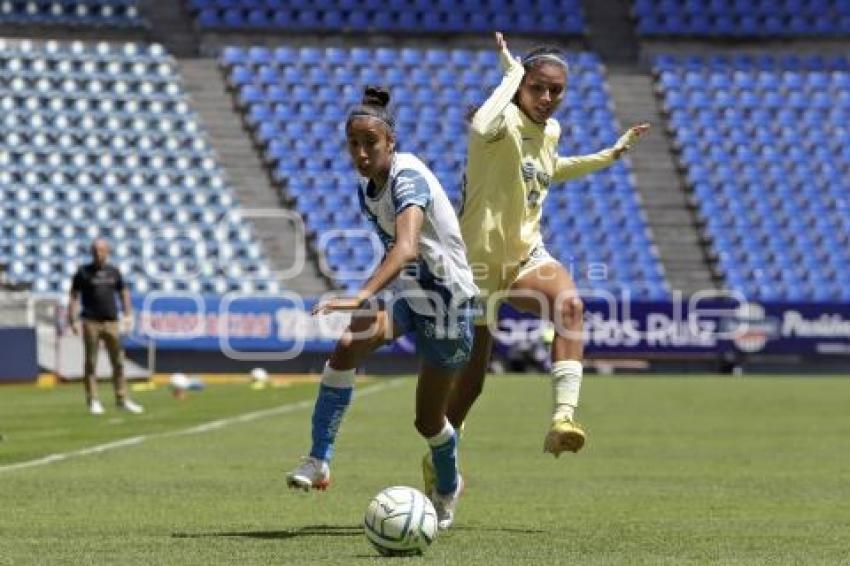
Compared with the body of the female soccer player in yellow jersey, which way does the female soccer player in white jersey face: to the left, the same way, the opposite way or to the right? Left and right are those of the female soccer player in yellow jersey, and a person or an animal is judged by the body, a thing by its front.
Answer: to the right

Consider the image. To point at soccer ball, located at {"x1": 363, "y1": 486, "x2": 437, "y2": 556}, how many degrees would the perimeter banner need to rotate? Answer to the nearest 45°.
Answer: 0° — it already faces it

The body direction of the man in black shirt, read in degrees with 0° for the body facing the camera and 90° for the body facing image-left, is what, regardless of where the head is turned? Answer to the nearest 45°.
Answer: approximately 0°

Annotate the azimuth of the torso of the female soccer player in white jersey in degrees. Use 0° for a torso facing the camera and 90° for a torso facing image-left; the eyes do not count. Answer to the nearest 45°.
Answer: approximately 45°

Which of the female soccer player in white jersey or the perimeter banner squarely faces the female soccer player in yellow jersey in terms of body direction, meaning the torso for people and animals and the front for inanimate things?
the perimeter banner
